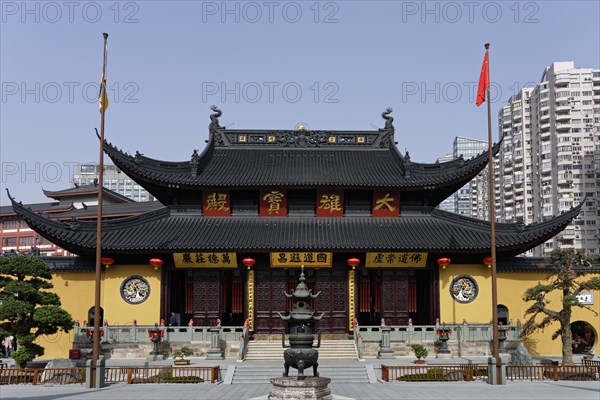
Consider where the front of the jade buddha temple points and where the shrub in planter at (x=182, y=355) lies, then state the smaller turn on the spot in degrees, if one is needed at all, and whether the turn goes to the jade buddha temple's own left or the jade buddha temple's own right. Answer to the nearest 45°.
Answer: approximately 45° to the jade buddha temple's own right

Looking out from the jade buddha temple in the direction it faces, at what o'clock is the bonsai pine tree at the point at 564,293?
The bonsai pine tree is roughly at 10 o'clock from the jade buddha temple.

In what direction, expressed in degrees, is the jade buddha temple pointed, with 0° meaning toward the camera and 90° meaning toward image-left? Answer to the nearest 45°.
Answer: approximately 0°

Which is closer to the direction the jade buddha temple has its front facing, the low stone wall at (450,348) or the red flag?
the red flag

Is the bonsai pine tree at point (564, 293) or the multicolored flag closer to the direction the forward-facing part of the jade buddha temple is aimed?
the multicolored flag

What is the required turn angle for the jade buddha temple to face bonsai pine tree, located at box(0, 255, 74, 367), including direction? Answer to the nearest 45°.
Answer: approximately 45° to its right

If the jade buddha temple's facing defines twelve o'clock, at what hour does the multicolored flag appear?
The multicolored flag is roughly at 1 o'clock from the jade buddha temple.
